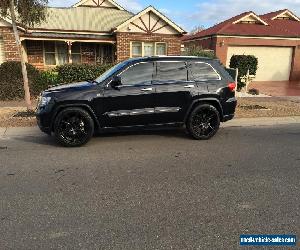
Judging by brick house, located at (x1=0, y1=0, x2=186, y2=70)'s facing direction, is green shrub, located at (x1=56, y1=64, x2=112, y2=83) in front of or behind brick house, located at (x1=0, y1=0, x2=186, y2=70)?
in front

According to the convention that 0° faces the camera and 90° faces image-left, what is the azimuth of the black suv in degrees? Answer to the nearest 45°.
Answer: approximately 90°

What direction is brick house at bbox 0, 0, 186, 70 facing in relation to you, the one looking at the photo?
facing the viewer

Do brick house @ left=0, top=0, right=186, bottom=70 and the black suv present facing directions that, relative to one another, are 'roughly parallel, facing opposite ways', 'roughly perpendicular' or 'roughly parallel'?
roughly perpendicular

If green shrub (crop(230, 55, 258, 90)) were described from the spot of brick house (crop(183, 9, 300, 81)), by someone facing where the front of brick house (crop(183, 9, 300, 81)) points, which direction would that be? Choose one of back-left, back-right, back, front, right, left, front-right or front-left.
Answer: front

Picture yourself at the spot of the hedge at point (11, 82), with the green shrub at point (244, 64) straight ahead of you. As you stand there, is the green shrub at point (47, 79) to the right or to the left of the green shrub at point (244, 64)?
left

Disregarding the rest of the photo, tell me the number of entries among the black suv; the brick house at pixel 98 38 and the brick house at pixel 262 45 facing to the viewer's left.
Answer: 1

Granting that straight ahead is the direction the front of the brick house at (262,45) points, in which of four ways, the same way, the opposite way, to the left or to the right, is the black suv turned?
to the right

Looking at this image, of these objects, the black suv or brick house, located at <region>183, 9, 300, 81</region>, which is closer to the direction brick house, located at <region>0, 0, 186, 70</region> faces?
the black suv

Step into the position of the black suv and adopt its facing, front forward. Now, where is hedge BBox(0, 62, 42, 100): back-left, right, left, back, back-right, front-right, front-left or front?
front-right

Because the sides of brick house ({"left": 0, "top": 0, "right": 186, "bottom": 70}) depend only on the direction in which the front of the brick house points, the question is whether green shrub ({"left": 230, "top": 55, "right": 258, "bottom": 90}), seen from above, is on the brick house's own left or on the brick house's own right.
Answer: on the brick house's own left

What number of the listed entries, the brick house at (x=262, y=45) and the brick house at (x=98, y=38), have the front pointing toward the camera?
2

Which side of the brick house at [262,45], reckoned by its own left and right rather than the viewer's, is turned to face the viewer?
front

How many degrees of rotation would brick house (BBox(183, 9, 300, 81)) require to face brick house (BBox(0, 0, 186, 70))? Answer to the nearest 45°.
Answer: approximately 45° to its right
